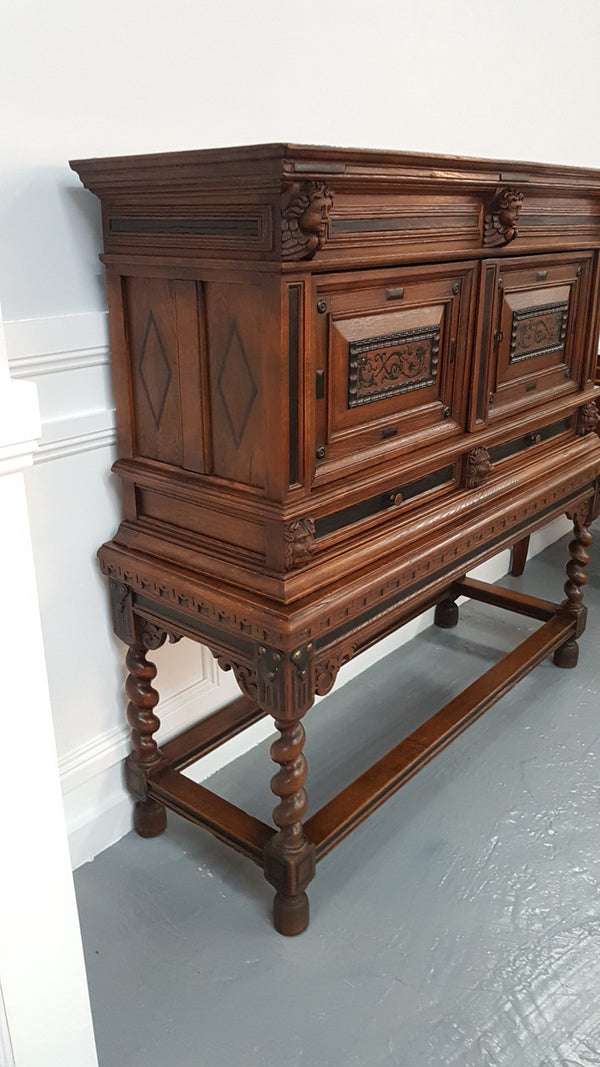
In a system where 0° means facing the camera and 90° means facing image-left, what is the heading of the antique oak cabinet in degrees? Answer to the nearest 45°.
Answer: approximately 315°
